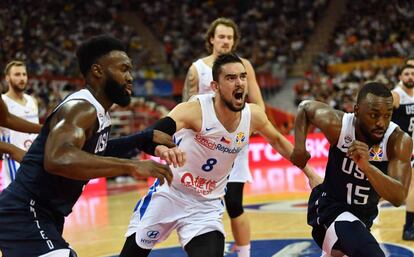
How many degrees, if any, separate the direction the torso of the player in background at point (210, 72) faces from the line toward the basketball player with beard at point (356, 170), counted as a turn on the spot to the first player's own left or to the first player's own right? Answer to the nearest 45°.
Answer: approximately 45° to the first player's own left

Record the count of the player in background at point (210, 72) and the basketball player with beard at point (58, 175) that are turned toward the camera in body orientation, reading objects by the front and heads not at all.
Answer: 1

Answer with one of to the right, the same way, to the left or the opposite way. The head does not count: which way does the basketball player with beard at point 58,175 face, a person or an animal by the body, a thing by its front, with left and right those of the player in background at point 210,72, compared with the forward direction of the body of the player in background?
to the left

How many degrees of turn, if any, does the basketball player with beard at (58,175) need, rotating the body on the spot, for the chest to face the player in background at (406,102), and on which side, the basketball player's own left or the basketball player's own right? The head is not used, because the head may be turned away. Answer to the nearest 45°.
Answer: approximately 45° to the basketball player's own left

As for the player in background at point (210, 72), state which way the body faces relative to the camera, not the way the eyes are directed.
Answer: toward the camera

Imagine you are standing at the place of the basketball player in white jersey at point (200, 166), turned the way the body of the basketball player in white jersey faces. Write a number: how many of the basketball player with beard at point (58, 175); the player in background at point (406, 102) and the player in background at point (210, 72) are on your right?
1

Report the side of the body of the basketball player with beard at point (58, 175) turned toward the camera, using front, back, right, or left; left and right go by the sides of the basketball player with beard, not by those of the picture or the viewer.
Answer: right

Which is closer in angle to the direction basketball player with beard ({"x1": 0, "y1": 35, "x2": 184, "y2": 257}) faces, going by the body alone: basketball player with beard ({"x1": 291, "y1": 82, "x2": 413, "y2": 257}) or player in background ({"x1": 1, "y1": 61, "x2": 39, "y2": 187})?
the basketball player with beard

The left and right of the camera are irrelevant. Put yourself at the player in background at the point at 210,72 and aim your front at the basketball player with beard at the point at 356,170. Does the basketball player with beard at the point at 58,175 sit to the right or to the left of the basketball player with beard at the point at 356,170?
right

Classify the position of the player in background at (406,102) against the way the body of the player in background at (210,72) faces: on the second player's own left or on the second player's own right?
on the second player's own left

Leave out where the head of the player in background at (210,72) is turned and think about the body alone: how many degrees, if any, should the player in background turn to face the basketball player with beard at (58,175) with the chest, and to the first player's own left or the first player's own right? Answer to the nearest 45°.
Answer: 0° — they already face them

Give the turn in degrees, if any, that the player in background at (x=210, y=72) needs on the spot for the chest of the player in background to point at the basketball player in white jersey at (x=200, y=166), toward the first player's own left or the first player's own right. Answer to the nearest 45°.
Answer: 0° — they already face them

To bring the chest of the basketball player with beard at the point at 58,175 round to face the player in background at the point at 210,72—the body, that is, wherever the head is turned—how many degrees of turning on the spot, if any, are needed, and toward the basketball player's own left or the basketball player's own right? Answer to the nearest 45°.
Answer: approximately 45° to the basketball player's own left

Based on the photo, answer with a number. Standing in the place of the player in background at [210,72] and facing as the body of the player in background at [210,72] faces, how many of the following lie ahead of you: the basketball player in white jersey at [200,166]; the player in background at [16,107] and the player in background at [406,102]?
1

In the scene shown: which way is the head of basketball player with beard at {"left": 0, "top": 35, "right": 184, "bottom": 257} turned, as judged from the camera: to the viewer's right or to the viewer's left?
to the viewer's right

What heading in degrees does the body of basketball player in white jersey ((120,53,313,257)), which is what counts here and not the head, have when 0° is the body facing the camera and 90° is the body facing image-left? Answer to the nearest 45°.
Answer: approximately 315°

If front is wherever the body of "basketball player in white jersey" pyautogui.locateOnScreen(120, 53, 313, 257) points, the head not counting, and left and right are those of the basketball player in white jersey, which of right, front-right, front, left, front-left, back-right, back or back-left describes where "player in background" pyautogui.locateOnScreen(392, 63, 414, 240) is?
left
